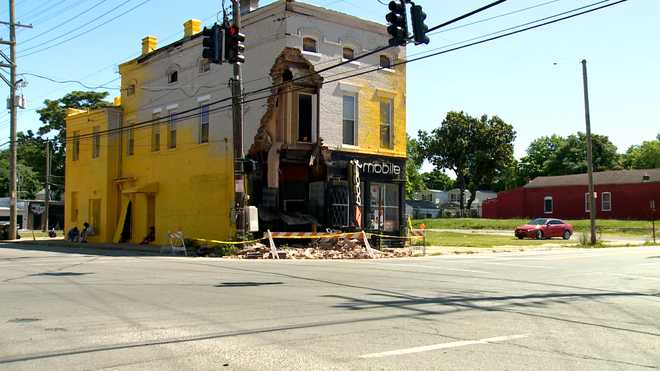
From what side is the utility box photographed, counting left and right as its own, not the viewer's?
front

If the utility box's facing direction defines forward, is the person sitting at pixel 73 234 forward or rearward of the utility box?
rearward

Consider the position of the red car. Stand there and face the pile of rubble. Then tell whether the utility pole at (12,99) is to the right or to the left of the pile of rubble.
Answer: right

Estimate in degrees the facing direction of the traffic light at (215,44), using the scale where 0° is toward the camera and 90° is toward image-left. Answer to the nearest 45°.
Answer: approximately 135°

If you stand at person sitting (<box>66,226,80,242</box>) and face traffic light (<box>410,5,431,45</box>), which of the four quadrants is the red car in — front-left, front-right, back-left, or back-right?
front-left

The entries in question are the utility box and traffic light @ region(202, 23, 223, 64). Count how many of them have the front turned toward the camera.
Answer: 1

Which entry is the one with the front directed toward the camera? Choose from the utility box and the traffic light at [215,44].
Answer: the utility box

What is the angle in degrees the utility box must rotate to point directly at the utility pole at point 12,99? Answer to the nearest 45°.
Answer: approximately 135° to its right

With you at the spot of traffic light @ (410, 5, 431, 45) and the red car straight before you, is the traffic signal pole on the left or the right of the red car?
left

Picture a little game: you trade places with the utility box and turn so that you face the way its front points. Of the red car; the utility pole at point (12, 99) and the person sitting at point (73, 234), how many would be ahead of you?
0

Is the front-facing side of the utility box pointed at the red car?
no
